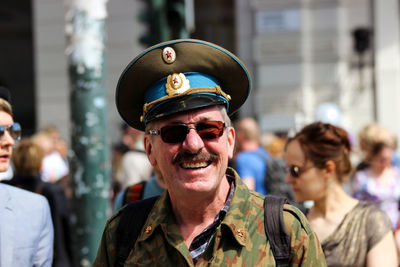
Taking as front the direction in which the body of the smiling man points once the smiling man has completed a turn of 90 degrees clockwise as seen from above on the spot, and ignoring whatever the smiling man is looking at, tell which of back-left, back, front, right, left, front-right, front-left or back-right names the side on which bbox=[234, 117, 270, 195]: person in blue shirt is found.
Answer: right

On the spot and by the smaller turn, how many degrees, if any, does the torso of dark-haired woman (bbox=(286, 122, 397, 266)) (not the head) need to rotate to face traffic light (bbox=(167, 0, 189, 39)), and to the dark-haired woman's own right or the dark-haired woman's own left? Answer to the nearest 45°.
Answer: approximately 90° to the dark-haired woman's own right

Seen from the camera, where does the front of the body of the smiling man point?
toward the camera

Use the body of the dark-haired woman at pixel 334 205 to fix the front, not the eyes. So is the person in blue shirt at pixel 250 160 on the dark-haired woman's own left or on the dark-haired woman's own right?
on the dark-haired woman's own right

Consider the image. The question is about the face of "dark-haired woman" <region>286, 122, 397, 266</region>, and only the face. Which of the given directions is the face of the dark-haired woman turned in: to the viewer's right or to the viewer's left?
to the viewer's left

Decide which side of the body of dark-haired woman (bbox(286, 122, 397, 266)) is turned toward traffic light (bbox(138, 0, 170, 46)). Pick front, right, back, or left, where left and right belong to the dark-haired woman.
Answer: right

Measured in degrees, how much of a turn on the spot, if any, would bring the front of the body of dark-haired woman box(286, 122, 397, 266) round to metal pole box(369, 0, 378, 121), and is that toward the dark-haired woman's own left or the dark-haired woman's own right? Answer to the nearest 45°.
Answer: approximately 135° to the dark-haired woman's own right

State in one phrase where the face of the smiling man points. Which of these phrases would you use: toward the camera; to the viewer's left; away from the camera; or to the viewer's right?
toward the camera

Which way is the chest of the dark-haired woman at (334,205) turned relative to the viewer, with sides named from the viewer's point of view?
facing the viewer and to the left of the viewer

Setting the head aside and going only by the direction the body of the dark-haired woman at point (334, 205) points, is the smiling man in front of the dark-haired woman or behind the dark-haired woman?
in front

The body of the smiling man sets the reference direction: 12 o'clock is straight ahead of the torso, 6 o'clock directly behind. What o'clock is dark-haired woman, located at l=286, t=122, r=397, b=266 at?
The dark-haired woman is roughly at 7 o'clock from the smiling man.
